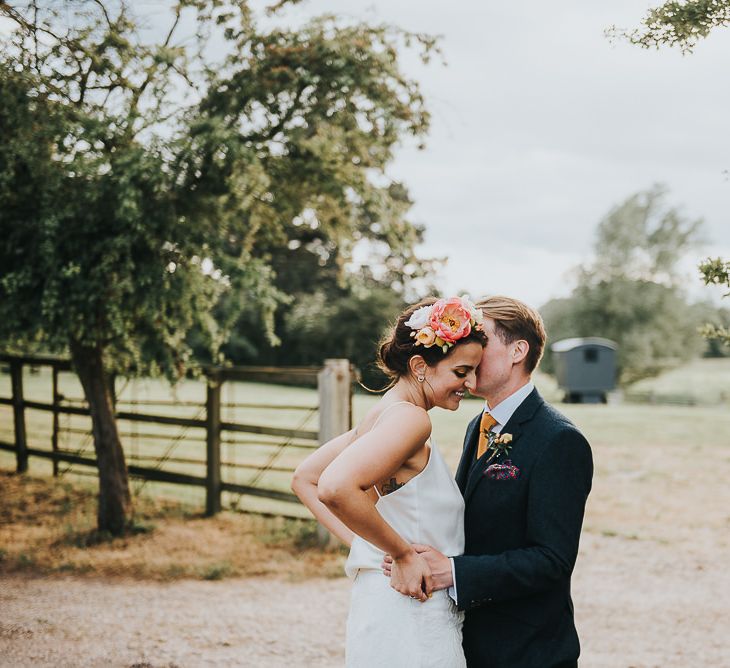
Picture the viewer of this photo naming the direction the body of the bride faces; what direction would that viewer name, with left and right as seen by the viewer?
facing to the right of the viewer

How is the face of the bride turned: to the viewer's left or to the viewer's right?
to the viewer's right

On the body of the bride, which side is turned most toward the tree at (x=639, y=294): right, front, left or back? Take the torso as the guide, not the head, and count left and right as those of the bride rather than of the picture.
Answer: left

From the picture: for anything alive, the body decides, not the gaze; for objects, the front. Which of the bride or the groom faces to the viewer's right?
the bride

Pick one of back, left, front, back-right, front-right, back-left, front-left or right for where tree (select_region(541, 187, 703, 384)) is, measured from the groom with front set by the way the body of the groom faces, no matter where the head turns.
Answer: back-right

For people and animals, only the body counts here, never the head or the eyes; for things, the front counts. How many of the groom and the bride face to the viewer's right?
1

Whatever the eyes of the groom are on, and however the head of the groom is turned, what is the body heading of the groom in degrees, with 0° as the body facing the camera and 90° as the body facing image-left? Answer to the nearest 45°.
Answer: approximately 45°
